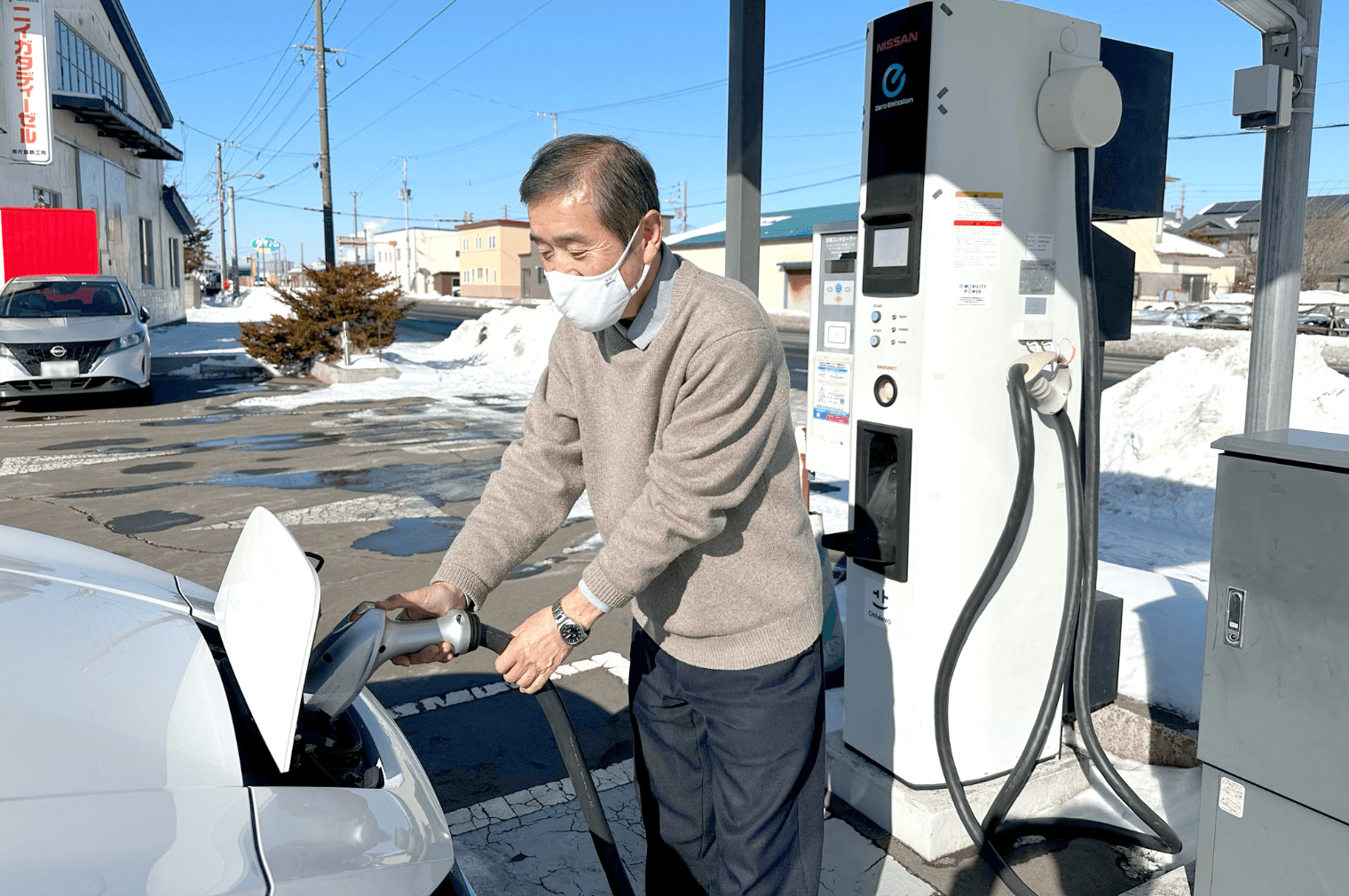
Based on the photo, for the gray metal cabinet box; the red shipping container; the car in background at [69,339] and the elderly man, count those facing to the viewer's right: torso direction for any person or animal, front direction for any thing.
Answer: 0

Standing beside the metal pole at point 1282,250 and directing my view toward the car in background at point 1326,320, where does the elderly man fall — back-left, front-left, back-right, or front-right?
back-left

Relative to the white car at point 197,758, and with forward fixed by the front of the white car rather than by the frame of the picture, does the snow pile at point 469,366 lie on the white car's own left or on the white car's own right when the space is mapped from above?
on the white car's own left

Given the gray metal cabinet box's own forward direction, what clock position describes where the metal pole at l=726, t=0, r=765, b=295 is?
The metal pole is roughly at 3 o'clock from the gray metal cabinet box.

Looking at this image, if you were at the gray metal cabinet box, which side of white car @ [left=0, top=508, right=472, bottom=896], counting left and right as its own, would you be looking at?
front

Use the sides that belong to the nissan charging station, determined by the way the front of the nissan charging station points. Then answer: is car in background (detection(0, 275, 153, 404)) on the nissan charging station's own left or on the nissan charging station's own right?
on the nissan charging station's own right

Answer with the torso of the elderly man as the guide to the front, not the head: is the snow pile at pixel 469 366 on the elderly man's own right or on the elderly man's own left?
on the elderly man's own right

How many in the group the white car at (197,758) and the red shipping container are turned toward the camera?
1

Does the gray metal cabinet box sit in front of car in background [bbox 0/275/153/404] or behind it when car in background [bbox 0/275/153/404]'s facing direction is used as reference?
in front

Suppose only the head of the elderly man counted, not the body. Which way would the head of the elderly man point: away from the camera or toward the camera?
toward the camera

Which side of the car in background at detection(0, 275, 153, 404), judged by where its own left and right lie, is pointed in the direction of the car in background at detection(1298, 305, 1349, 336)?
left

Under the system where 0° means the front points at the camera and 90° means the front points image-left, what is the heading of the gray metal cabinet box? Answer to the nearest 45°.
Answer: approximately 45°

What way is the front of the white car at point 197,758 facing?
to the viewer's right

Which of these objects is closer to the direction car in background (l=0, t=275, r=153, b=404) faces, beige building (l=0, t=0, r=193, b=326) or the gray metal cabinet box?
the gray metal cabinet box

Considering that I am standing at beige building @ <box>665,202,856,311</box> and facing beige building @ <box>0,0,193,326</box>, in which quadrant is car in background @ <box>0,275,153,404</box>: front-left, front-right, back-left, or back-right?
front-left

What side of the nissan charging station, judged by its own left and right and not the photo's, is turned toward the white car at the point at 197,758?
front
